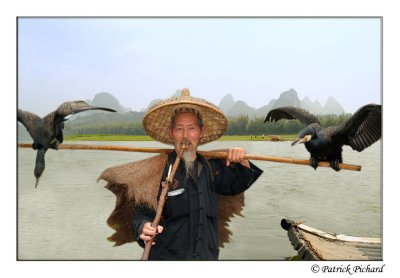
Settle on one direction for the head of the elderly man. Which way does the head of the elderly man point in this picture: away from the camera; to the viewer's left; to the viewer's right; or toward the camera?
toward the camera

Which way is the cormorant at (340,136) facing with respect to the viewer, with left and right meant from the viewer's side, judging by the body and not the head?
facing the viewer and to the left of the viewer

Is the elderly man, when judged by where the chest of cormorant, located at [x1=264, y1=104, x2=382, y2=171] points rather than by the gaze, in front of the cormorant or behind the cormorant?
in front

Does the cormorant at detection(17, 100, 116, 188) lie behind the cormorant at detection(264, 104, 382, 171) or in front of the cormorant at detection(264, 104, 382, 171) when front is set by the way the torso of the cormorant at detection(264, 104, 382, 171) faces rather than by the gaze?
in front
